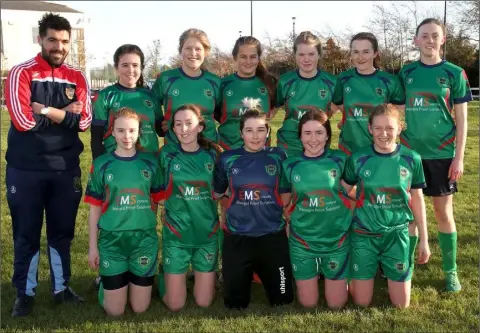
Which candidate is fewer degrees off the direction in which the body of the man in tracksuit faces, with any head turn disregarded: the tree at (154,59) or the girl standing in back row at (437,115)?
the girl standing in back row

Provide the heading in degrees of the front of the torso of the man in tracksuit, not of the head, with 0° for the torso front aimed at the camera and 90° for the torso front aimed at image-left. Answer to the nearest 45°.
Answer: approximately 0°

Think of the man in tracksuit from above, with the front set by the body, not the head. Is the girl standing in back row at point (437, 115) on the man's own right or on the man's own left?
on the man's own left

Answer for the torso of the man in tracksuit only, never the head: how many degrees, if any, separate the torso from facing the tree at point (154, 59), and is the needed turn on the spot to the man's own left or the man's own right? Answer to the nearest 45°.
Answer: approximately 180°
